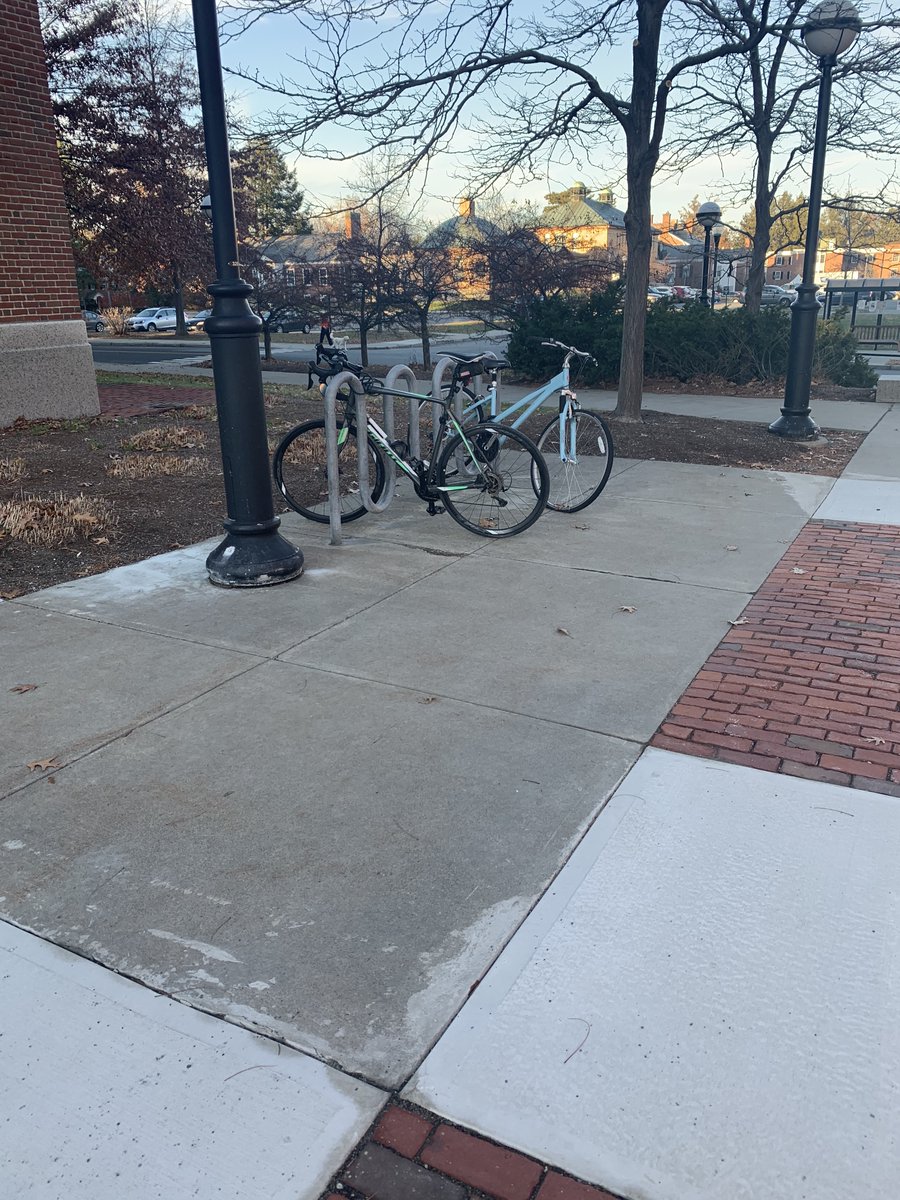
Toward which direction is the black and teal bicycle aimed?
to the viewer's left

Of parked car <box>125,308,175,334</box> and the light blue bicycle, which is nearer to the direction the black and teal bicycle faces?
the parked car

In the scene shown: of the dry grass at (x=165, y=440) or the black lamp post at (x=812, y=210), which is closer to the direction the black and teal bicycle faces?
the dry grass

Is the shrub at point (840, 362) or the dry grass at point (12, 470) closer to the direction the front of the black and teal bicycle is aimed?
the dry grass

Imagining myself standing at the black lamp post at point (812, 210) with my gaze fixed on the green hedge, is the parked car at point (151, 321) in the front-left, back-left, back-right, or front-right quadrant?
front-left

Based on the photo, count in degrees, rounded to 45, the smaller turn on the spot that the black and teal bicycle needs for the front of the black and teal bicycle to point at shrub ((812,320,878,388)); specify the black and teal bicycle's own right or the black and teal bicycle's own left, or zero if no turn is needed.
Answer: approximately 135° to the black and teal bicycle's own right

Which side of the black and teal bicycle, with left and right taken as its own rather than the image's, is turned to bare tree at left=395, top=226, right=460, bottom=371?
right

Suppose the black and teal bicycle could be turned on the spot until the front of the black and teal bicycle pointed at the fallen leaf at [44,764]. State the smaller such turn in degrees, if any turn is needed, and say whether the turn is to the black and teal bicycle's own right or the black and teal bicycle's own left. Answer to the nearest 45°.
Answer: approximately 45° to the black and teal bicycle's own left

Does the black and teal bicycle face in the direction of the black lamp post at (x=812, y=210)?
no

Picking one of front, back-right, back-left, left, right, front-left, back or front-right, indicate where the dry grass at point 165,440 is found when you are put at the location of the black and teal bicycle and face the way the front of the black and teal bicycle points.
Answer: front-right

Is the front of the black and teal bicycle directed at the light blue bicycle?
no

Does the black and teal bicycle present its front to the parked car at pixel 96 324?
no

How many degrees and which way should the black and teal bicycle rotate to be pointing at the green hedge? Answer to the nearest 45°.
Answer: approximately 135° to its right

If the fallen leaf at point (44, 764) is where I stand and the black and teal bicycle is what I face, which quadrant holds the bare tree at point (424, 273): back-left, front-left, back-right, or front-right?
front-left

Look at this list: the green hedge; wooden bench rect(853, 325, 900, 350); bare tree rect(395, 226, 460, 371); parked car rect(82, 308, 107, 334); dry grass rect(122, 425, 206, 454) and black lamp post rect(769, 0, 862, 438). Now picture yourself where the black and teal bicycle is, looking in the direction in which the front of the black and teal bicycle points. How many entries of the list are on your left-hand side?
0

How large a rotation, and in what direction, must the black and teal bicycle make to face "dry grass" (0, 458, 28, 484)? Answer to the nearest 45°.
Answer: approximately 45° to its right
